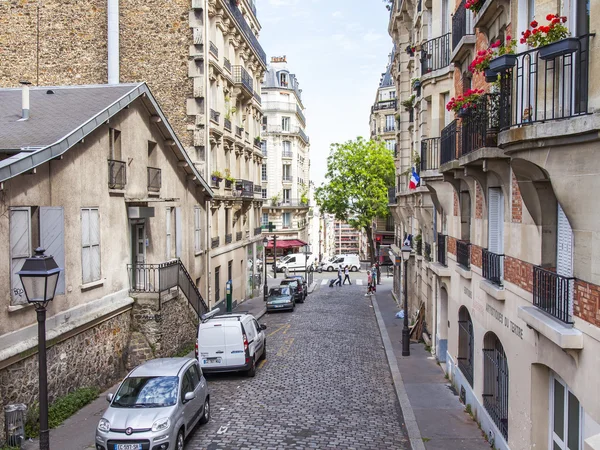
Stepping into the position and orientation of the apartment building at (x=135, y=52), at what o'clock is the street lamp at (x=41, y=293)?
The street lamp is roughly at 3 o'clock from the apartment building.

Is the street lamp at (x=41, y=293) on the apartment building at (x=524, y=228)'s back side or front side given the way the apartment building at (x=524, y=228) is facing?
on the front side

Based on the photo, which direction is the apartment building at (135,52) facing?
to the viewer's right

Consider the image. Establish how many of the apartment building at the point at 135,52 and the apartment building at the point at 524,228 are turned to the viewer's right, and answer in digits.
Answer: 1

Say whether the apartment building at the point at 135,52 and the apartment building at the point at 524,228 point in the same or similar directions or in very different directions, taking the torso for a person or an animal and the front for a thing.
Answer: very different directions

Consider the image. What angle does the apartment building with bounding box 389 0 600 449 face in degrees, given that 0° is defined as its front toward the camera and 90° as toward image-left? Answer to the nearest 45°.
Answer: approximately 45°

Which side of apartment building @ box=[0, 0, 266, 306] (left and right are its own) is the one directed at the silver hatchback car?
right
